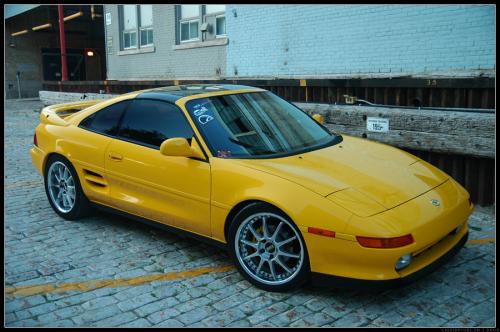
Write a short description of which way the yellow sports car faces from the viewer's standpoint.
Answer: facing the viewer and to the right of the viewer

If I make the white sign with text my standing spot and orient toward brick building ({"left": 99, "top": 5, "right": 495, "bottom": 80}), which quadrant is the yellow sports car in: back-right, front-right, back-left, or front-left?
back-left

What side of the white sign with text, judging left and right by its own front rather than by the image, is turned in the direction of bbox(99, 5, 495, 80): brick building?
back

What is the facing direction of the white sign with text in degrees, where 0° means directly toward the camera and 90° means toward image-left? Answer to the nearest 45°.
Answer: approximately 0°

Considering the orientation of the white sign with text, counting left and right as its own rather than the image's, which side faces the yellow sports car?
front

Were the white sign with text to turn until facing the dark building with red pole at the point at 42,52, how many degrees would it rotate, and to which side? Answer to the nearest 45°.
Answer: approximately 135° to its right

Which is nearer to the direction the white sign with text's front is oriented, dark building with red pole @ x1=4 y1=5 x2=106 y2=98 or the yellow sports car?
the yellow sports car

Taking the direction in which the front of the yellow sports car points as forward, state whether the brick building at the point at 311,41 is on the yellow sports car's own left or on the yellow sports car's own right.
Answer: on the yellow sports car's own left

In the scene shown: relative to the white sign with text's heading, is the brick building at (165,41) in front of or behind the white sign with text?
behind

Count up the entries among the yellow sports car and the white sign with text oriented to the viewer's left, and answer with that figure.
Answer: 0
